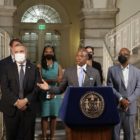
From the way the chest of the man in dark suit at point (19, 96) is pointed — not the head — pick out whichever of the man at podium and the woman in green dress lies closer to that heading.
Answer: the man at podium

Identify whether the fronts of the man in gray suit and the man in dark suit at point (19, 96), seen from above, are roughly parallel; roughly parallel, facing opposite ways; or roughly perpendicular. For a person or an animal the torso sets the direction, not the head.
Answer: roughly parallel

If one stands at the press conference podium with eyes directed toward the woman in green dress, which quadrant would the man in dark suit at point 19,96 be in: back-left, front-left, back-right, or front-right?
front-left

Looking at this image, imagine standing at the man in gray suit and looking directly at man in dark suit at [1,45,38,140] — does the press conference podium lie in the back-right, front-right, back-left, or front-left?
front-left

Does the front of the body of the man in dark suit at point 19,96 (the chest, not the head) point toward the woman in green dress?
no

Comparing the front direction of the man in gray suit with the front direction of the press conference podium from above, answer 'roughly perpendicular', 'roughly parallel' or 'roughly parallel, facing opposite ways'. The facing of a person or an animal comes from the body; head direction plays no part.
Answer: roughly parallel

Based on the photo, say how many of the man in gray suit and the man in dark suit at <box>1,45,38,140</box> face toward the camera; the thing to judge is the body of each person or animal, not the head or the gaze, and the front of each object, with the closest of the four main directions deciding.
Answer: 2

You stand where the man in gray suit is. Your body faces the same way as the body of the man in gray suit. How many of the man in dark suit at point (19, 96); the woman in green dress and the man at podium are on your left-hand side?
0

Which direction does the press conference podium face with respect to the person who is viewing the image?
facing the viewer

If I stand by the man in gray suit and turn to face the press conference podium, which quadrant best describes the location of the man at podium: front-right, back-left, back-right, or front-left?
front-right

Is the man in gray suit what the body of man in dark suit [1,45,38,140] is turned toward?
no

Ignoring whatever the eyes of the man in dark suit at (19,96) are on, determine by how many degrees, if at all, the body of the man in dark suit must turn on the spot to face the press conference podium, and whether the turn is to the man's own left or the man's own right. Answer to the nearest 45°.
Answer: approximately 45° to the man's own left

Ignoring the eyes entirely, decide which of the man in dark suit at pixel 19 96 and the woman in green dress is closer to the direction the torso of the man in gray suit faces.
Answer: the man in dark suit

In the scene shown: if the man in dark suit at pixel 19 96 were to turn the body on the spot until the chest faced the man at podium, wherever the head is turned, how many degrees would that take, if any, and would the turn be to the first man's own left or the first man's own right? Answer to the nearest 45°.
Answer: approximately 90° to the first man's own left

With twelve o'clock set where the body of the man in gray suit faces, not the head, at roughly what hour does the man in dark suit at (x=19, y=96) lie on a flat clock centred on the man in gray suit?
The man in dark suit is roughly at 2 o'clock from the man in gray suit.

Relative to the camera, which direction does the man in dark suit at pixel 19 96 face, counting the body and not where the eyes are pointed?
toward the camera
